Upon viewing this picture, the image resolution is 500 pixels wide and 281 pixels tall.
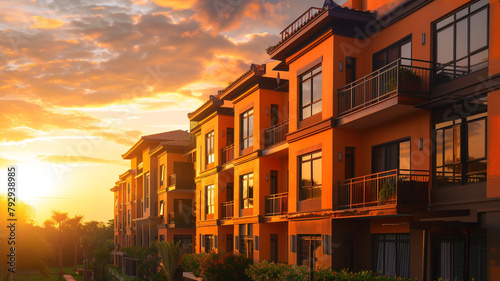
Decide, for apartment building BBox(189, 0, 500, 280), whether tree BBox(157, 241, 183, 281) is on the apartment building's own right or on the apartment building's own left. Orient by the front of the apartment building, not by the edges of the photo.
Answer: on the apartment building's own right

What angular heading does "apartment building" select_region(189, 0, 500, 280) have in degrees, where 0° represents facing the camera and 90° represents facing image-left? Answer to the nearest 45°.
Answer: approximately 45°
